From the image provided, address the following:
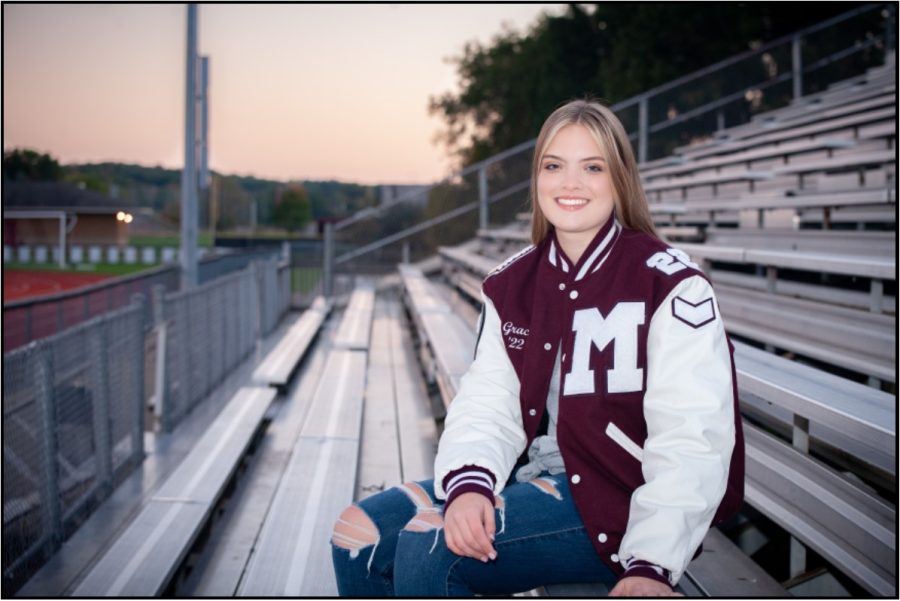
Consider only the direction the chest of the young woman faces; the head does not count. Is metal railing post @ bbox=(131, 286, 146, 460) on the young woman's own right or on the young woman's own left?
on the young woman's own right

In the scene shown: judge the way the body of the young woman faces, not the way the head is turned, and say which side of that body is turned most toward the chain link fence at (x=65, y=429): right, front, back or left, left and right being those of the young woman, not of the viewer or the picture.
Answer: right

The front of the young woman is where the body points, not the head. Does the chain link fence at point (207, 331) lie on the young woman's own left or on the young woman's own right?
on the young woman's own right

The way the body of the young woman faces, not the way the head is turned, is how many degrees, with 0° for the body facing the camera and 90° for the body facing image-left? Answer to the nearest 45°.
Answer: approximately 45°

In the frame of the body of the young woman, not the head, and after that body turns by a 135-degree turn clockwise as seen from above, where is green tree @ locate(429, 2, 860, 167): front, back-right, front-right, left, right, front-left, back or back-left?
front

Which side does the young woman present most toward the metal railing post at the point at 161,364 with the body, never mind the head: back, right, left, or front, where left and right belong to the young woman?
right
